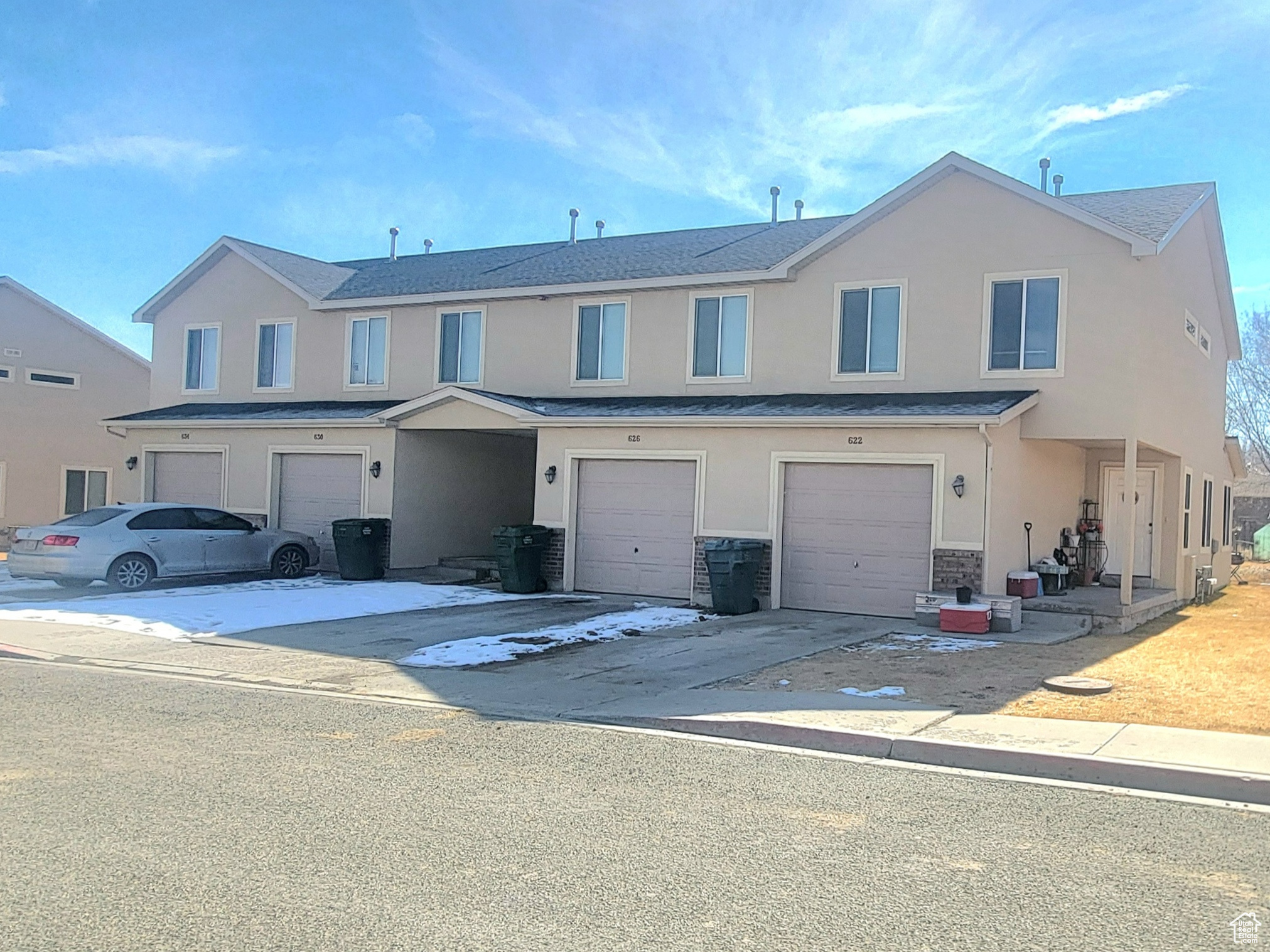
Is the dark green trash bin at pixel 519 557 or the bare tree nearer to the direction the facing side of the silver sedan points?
the bare tree

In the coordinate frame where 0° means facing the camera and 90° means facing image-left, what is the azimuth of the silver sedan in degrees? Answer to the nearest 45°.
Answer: approximately 225°

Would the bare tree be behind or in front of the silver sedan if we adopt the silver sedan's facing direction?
in front

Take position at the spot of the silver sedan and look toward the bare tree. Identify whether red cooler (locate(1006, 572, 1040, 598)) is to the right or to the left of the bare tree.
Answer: right

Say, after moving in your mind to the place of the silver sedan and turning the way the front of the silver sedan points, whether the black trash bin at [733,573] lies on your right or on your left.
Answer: on your right

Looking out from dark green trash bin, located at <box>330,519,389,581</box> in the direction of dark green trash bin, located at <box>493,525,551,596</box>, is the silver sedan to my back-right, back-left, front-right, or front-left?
back-right

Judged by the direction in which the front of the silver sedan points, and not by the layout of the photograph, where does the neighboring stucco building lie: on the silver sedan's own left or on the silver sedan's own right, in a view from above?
on the silver sedan's own left

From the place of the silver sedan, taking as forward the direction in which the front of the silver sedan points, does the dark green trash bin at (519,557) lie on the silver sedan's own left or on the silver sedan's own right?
on the silver sedan's own right

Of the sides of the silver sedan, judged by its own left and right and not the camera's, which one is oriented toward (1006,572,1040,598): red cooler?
right
